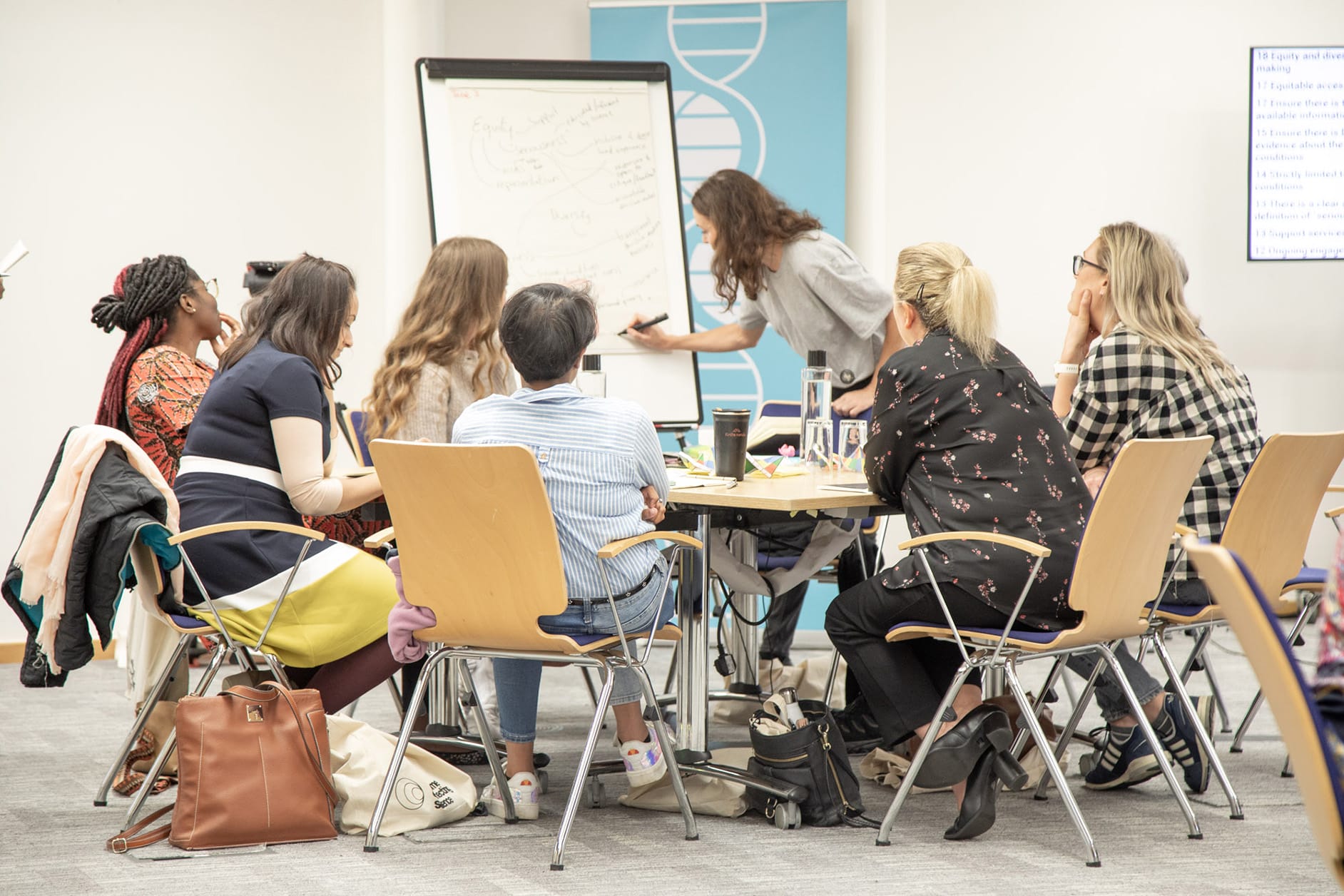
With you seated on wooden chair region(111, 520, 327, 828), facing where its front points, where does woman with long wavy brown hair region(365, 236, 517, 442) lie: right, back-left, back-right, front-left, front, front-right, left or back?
front-left

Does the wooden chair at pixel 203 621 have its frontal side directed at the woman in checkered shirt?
yes

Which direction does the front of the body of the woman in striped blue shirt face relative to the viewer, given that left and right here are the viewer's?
facing away from the viewer

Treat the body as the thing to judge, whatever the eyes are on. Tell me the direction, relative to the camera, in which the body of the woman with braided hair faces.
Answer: to the viewer's right

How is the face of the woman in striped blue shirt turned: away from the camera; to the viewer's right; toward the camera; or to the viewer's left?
away from the camera

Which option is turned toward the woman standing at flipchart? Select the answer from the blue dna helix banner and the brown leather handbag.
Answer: the blue dna helix banner

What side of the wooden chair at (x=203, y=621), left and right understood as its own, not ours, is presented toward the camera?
right

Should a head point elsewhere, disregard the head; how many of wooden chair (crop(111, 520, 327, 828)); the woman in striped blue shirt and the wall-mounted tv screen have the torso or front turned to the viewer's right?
1

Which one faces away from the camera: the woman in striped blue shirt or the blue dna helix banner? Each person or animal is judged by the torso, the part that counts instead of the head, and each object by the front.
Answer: the woman in striped blue shirt

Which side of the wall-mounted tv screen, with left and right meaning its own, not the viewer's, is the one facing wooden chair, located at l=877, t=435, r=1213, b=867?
front

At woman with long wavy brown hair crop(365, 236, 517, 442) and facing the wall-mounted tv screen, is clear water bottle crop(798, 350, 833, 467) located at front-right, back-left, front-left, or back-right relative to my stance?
front-right

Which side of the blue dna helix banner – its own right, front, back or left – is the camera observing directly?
front

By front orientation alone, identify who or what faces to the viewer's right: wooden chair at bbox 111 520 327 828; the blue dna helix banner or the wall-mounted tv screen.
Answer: the wooden chair

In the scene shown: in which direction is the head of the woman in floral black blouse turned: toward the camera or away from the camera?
away from the camera

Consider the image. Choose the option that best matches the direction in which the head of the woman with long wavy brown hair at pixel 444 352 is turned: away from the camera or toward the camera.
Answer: away from the camera

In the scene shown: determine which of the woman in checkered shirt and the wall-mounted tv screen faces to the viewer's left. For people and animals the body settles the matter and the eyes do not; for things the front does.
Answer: the woman in checkered shirt
